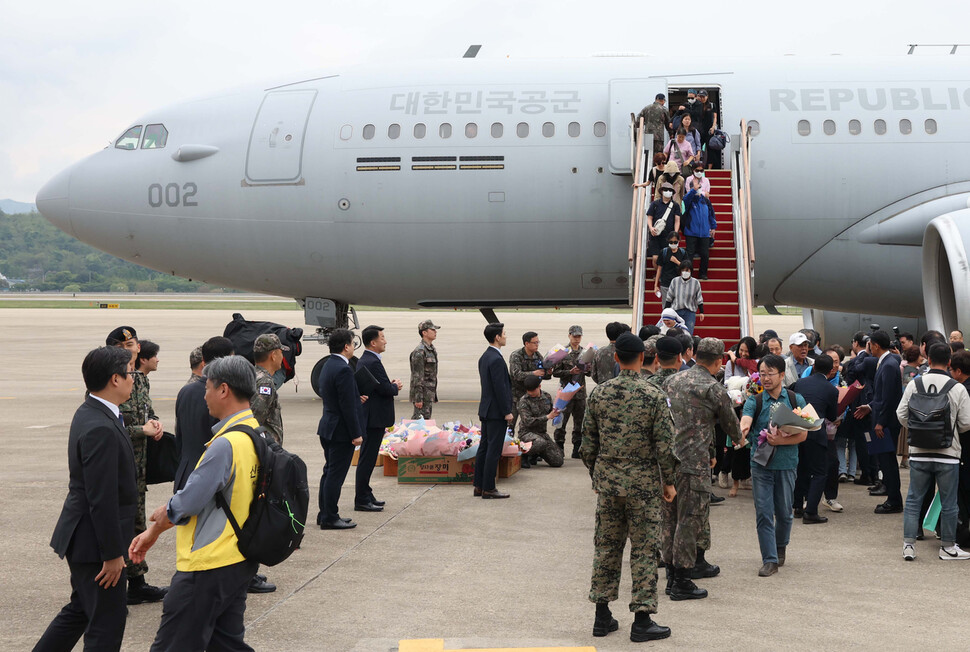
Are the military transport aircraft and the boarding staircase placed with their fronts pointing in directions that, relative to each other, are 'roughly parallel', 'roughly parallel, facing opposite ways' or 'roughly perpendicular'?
roughly perpendicular

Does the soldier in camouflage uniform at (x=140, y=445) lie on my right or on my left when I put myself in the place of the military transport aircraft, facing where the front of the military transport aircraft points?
on my left

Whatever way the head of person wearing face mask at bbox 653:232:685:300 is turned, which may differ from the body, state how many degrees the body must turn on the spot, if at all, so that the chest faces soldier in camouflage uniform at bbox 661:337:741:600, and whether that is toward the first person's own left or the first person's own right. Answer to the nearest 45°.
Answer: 0° — they already face them

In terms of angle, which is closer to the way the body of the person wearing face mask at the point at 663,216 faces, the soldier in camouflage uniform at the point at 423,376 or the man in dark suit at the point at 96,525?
the man in dark suit

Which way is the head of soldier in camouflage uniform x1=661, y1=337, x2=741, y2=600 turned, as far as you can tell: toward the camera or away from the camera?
away from the camera

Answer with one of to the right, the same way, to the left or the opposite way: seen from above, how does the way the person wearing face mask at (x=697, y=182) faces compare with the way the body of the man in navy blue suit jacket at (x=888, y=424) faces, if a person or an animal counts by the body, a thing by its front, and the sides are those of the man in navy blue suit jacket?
to the left

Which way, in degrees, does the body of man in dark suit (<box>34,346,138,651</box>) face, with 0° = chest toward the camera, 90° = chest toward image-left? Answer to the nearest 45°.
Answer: approximately 270°

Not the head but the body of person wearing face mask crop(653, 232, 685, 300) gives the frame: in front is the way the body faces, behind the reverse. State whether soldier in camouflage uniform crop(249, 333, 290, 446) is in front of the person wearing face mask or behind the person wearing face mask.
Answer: in front

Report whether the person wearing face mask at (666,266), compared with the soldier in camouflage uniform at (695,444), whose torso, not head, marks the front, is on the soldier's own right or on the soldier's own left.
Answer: on the soldier's own left

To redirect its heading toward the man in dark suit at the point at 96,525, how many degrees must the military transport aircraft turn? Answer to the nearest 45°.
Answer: approximately 90° to its left

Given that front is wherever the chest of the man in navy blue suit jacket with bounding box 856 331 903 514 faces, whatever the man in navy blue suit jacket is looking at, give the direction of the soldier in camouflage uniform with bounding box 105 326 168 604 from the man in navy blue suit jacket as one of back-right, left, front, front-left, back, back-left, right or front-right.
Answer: front-left

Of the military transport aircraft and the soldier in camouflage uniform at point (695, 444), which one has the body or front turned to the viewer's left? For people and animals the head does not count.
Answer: the military transport aircraft

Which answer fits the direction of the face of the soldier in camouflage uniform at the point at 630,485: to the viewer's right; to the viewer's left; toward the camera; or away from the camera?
away from the camera

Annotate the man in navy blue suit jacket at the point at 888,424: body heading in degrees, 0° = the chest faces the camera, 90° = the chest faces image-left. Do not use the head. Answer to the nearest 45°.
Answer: approximately 90°
